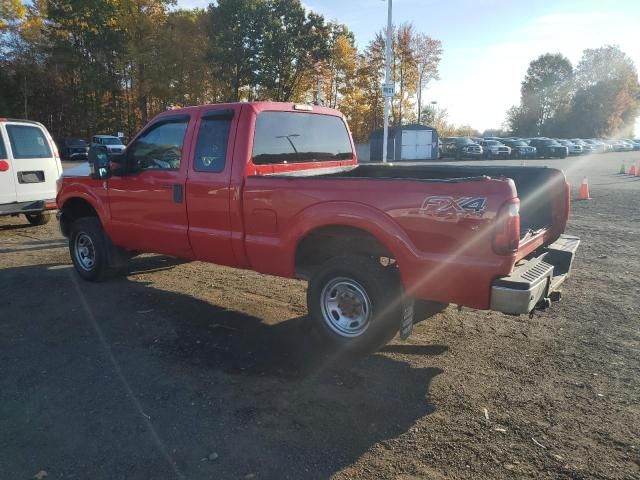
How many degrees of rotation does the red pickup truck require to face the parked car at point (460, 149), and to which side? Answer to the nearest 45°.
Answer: approximately 45° to its right

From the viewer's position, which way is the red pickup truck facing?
facing away from the viewer and to the left of the viewer

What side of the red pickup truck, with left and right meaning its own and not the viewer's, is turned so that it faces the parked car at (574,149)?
right

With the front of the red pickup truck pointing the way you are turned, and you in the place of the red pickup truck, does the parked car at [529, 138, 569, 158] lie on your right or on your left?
on your right

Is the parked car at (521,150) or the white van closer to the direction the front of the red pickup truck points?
the white van

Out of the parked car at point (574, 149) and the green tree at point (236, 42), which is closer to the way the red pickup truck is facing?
the green tree

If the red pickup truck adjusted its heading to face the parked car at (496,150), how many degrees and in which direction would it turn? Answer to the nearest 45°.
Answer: approximately 45° to its right

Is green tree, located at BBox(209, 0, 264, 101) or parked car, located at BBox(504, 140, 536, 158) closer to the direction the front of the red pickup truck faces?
the green tree
